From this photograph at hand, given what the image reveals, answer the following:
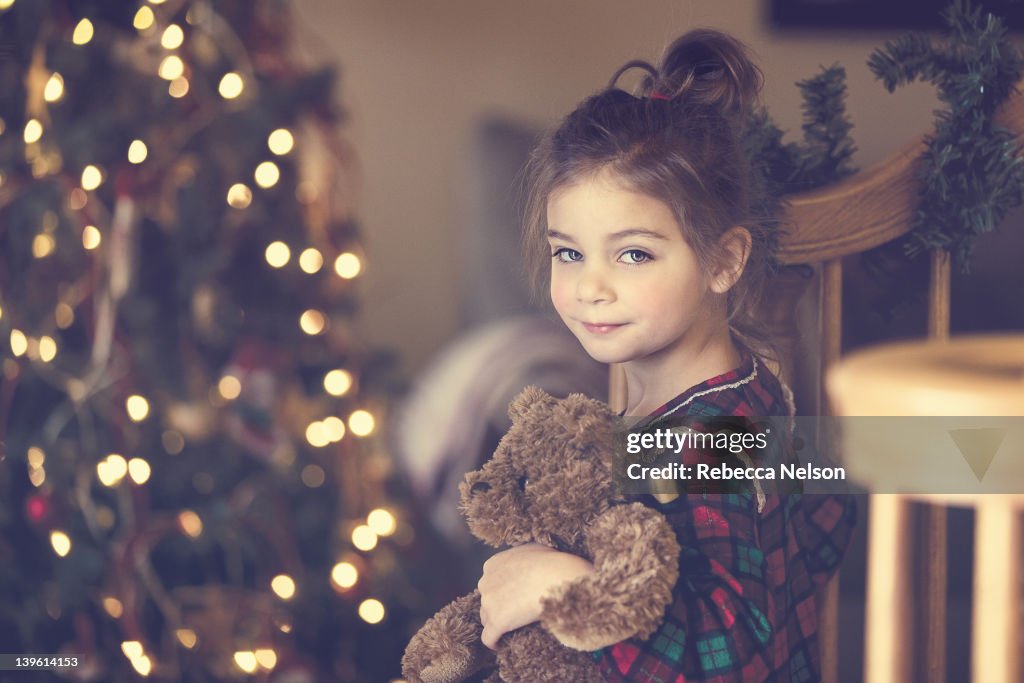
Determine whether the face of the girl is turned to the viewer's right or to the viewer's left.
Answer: to the viewer's left

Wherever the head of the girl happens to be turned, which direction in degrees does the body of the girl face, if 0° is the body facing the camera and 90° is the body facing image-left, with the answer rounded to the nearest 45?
approximately 45°

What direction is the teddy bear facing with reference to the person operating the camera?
facing to the left of the viewer

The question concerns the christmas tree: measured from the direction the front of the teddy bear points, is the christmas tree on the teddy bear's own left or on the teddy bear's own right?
on the teddy bear's own right

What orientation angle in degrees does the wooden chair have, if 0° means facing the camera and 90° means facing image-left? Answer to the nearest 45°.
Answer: approximately 45°
